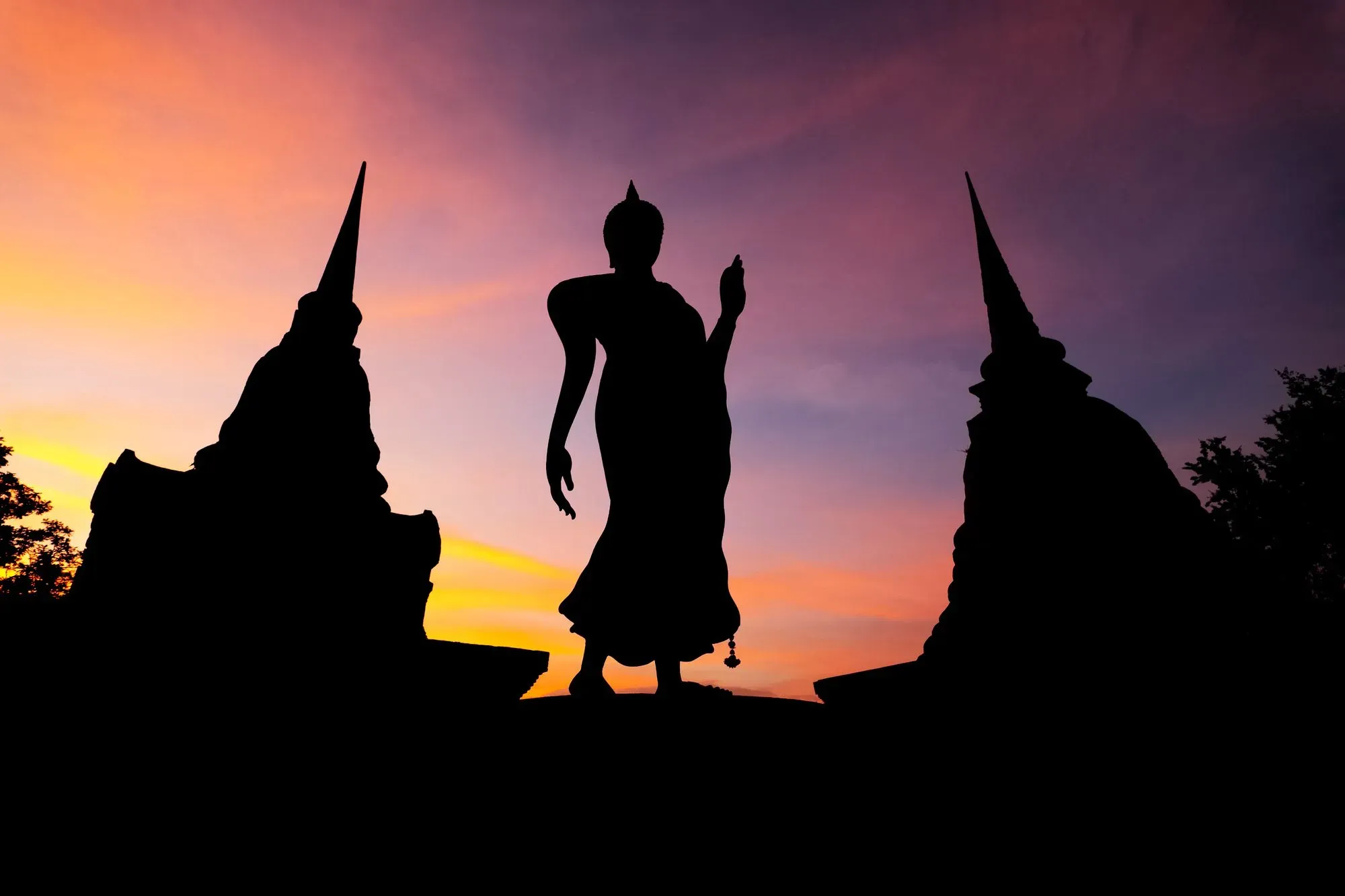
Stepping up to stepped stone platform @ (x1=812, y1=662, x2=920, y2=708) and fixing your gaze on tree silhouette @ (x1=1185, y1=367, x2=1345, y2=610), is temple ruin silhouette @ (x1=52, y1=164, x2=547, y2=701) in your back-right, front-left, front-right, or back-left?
back-left

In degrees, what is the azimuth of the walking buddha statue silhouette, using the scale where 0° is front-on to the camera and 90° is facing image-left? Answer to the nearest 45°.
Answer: approximately 315°

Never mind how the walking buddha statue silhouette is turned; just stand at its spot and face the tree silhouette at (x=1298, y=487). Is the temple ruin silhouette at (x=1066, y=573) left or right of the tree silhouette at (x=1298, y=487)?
right

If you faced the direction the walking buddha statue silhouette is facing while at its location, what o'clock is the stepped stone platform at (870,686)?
The stepped stone platform is roughly at 10 o'clock from the walking buddha statue silhouette.
